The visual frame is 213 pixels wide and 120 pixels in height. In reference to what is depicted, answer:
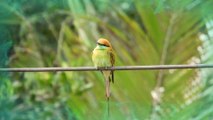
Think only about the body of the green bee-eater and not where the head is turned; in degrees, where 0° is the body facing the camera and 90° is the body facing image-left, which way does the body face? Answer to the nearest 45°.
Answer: approximately 45°
